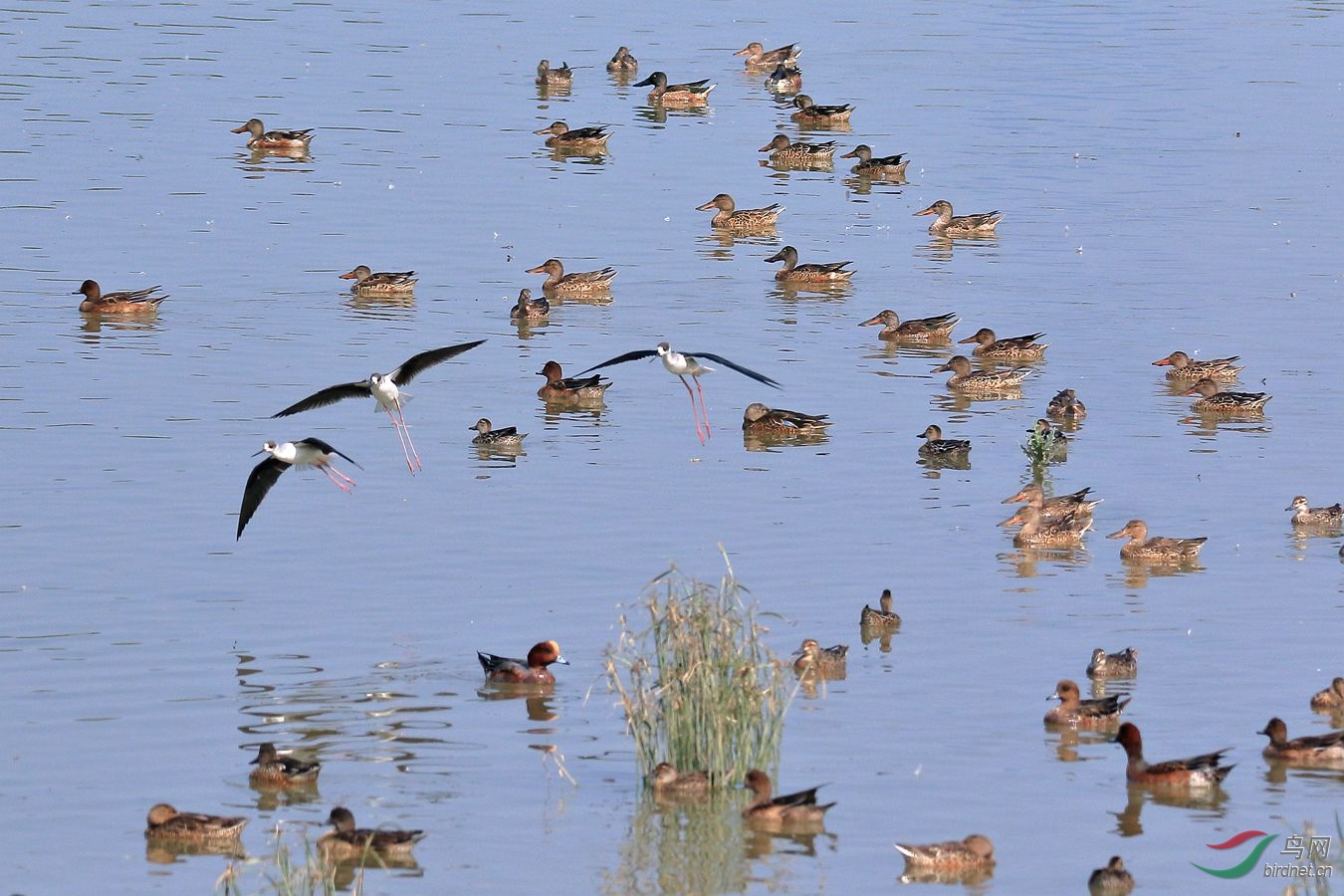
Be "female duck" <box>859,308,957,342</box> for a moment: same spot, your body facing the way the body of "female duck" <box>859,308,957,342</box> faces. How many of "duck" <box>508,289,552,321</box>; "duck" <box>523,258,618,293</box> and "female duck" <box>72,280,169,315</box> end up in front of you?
3

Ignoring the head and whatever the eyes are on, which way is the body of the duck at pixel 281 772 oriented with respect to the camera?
to the viewer's left

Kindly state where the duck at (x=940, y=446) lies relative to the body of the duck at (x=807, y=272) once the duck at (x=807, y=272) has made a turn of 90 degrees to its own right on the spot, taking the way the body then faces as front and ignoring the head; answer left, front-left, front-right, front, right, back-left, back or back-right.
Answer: back

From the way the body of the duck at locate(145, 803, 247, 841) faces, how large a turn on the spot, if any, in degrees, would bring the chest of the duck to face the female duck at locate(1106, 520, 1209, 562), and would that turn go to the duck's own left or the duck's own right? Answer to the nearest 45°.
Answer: approximately 135° to the duck's own right

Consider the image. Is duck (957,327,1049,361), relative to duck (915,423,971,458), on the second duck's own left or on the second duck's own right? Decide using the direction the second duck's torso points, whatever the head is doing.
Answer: on the second duck's own right

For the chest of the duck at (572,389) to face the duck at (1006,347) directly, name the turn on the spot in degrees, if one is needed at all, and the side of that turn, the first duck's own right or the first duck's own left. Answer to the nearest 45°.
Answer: approximately 180°

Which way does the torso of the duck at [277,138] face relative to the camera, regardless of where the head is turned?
to the viewer's left

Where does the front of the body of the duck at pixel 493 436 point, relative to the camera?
to the viewer's left

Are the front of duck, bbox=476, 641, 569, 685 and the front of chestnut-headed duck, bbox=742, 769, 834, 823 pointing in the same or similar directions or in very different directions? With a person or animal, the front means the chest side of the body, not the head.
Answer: very different directions

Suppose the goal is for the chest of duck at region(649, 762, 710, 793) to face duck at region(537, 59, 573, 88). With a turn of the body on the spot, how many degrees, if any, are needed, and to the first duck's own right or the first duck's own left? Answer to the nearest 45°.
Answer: approximately 90° to the first duck's own right

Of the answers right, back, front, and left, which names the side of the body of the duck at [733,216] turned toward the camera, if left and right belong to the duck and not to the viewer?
left

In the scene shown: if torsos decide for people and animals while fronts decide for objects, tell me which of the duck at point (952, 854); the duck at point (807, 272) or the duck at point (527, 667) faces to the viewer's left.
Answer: the duck at point (807, 272)

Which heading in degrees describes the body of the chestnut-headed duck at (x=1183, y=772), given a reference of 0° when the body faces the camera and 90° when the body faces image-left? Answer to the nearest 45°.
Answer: approximately 90°

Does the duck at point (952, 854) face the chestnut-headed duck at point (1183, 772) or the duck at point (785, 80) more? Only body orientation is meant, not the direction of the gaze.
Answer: the chestnut-headed duck

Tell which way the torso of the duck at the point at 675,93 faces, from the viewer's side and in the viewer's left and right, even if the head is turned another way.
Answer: facing to the left of the viewer
